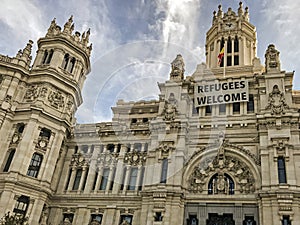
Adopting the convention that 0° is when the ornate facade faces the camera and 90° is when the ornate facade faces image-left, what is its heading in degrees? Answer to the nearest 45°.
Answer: approximately 0°

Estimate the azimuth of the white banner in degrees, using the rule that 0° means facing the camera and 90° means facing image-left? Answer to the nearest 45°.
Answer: approximately 0°
